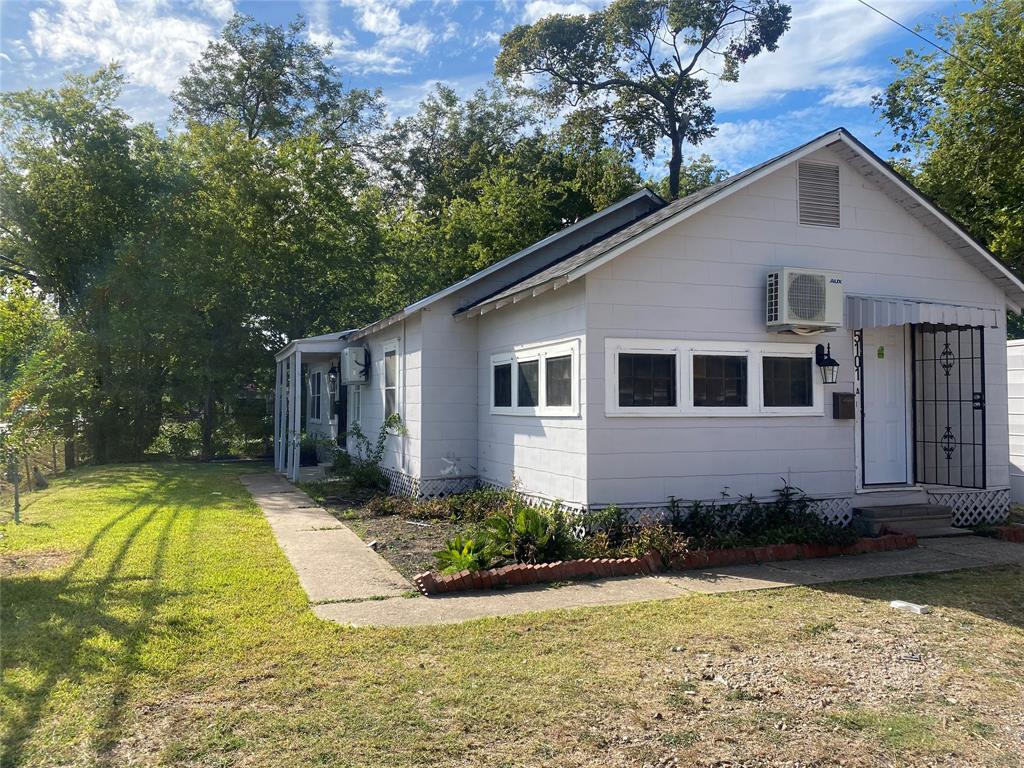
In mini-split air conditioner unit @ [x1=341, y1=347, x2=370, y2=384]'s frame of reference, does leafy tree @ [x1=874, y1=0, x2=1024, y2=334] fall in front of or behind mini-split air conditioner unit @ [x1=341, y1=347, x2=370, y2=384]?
behind

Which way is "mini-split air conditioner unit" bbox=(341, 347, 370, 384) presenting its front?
to the viewer's left

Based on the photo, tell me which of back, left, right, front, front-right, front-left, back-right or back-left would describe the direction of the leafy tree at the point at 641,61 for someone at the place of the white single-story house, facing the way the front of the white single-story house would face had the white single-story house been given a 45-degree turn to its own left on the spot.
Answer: left

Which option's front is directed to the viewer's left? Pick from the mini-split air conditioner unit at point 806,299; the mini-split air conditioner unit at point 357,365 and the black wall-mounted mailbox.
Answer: the mini-split air conditioner unit at point 357,365

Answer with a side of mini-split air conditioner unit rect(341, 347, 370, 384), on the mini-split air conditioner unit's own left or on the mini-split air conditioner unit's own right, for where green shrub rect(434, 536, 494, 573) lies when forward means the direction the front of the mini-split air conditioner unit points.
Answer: on the mini-split air conditioner unit's own left

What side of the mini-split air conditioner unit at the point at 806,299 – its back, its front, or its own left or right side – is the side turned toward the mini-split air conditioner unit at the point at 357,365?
back

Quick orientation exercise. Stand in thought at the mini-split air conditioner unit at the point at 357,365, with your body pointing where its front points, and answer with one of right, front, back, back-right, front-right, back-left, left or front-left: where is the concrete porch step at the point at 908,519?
back-left

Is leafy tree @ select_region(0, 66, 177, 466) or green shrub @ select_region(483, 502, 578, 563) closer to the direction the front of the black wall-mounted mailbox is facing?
the green shrub

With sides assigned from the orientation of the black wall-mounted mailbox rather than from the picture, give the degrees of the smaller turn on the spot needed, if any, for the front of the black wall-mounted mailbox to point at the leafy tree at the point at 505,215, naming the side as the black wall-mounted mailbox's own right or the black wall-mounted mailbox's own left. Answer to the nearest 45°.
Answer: approximately 180°

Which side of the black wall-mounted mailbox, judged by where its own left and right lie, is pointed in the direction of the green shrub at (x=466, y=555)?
right

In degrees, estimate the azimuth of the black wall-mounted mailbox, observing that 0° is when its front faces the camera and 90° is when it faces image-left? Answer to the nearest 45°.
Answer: approximately 315°

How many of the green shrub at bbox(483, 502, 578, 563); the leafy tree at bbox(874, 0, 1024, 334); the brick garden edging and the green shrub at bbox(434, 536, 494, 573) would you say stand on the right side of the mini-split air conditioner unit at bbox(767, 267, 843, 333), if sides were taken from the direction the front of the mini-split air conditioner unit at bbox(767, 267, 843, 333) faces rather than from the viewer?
3

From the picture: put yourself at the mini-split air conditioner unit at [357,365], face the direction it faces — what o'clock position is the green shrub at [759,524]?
The green shrub is roughly at 8 o'clock from the mini-split air conditioner unit.

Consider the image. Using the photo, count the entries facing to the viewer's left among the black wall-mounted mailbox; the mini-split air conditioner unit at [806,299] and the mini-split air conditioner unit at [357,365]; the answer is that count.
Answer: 1
